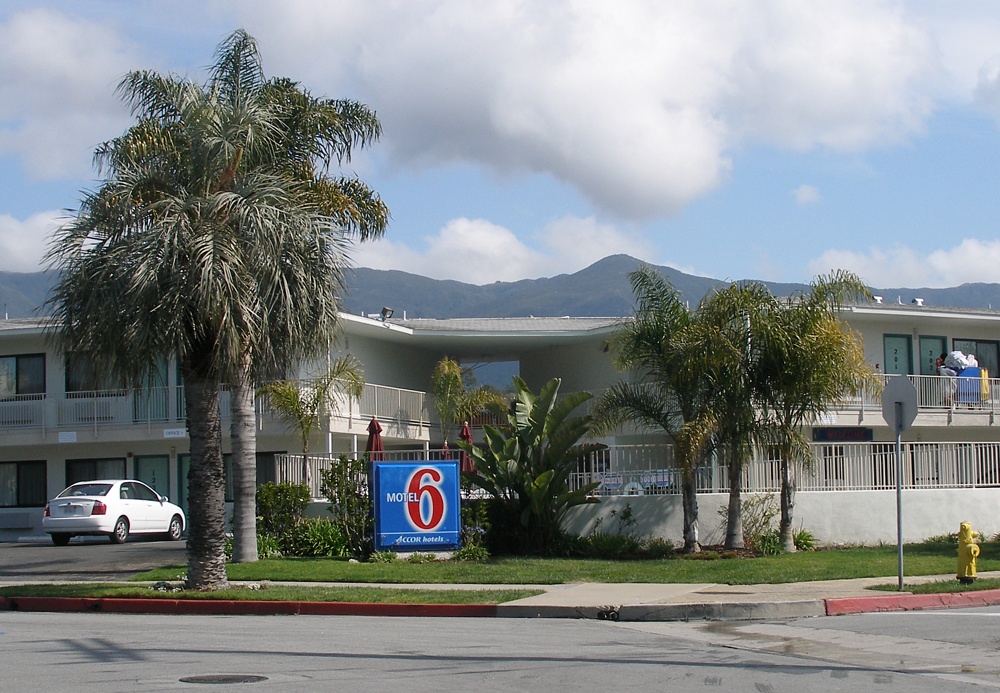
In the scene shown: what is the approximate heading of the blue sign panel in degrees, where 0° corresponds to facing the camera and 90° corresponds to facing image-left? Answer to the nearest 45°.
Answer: approximately 0°

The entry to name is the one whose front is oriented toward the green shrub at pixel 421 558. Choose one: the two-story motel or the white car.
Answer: the two-story motel

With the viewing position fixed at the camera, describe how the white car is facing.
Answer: facing away from the viewer and to the right of the viewer

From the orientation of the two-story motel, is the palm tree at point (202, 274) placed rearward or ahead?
ahead

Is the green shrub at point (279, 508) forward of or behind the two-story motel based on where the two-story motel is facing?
forward

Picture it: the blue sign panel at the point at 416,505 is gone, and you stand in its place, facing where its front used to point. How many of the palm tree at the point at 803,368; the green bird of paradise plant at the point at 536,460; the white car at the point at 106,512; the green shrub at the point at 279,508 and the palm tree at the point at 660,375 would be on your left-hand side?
3

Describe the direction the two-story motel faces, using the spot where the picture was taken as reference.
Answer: facing the viewer

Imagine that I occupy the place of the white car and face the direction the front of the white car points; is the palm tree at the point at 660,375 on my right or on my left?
on my right

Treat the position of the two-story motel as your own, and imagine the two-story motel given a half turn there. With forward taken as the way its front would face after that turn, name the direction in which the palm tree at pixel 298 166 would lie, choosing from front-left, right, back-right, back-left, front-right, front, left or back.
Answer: back

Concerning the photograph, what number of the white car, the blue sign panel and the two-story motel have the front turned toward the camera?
2

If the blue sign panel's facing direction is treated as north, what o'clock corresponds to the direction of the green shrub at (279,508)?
The green shrub is roughly at 4 o'clock from the blue sign panel.
